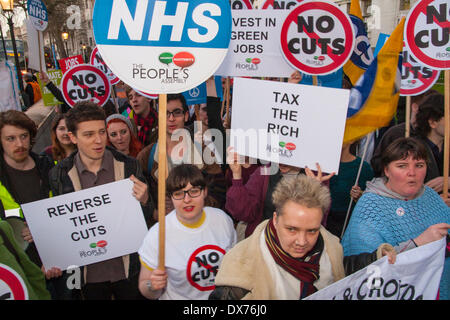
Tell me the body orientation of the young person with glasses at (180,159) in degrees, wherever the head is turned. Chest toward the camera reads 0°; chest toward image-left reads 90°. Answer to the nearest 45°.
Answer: approximately 0°

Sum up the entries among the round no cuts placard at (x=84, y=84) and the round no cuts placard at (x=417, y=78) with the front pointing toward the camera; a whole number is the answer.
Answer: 2

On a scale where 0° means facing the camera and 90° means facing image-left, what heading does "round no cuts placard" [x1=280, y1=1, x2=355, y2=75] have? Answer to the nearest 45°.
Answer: approximately 0°

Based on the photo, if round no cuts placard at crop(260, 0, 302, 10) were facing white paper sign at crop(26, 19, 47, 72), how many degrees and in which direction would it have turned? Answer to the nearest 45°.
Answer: approximately 90° to its right

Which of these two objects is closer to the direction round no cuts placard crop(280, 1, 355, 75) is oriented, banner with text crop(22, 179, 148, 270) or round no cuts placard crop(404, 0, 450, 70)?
the banner with text
